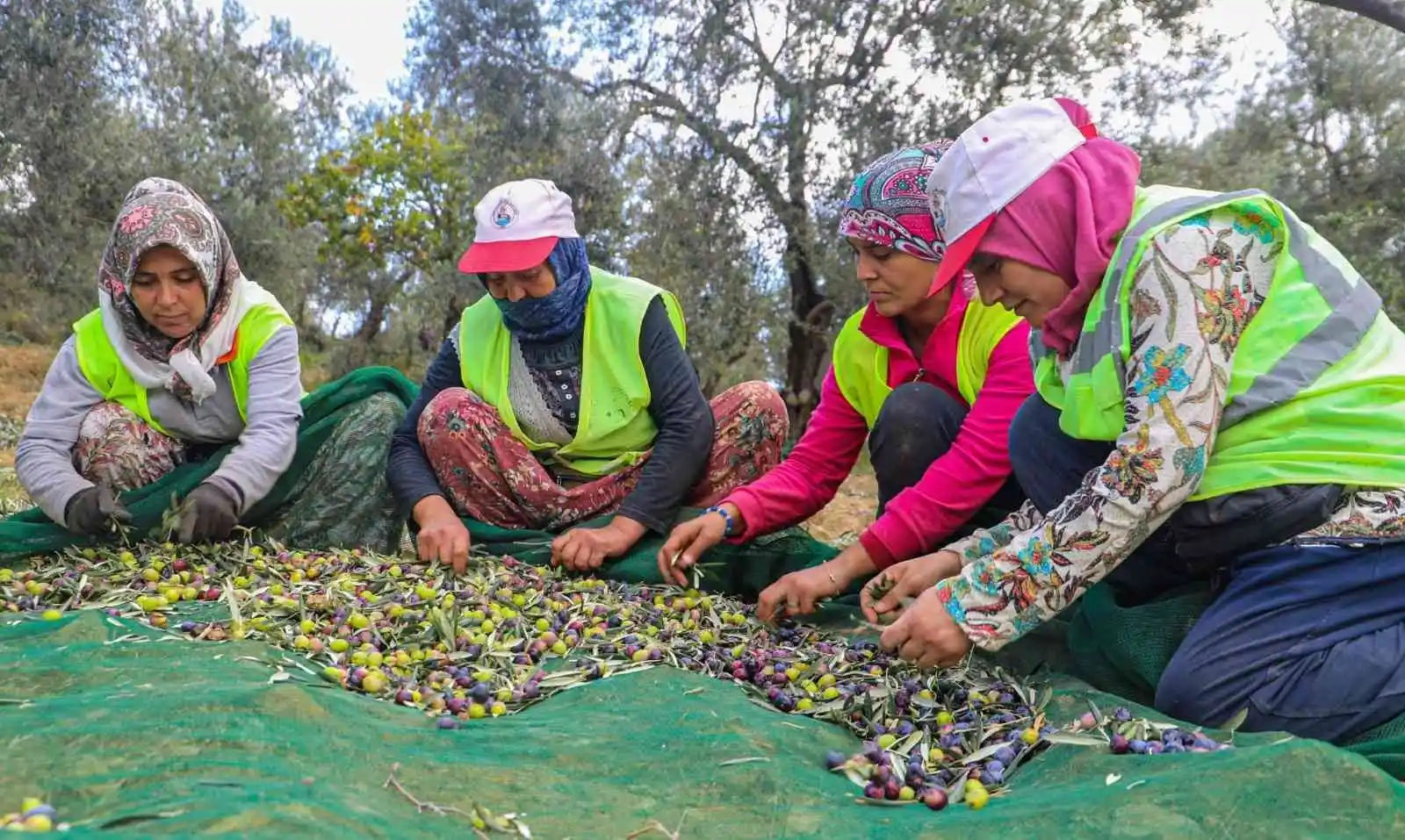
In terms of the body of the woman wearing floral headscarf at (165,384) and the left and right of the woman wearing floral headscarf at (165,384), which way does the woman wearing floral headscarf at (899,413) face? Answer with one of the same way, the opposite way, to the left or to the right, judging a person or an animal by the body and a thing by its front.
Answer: to the right

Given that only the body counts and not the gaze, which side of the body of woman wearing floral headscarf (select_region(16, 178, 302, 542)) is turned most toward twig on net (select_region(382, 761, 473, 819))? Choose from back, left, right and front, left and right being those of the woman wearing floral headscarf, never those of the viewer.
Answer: front

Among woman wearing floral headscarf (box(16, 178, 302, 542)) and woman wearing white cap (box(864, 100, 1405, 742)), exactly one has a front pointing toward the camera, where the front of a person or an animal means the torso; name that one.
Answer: the woman wearing floral headscarf

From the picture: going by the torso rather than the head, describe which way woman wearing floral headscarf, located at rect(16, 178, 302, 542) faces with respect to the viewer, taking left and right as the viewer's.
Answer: facing the viewer

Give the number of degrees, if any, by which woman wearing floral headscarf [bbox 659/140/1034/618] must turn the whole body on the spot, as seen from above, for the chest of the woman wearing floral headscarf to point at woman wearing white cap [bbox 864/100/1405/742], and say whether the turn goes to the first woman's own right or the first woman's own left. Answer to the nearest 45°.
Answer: approximately 90° to the first woman's own left

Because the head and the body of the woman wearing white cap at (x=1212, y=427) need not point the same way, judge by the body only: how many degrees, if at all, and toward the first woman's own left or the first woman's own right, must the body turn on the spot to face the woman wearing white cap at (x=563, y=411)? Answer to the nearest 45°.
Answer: approximately 45° to the first woman's own right

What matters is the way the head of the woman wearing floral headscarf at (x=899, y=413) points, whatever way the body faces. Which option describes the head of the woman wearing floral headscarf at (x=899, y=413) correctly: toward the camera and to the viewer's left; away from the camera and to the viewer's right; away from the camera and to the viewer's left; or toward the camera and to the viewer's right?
toward the camera and to the viewer's left

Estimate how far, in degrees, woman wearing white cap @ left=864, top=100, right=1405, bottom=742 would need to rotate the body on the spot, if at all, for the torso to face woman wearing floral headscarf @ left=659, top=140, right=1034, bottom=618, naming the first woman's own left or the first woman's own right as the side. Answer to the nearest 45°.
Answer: approximately 45° to the first woman's own right

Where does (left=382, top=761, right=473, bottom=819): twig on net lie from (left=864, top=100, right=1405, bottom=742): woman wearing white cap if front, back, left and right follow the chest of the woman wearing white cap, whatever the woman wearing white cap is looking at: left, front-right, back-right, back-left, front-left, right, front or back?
front-left

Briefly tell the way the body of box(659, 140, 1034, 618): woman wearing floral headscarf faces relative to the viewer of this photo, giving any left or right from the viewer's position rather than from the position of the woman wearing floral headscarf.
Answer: facing the viewer and to the left of the viewer

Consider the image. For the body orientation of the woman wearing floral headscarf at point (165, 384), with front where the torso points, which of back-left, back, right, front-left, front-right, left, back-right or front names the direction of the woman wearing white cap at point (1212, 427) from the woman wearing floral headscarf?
front-left

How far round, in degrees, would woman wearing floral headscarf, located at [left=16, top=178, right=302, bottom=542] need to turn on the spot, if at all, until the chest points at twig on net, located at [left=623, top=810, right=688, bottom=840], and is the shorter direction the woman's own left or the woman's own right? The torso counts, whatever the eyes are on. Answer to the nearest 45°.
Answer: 0° — they already face it

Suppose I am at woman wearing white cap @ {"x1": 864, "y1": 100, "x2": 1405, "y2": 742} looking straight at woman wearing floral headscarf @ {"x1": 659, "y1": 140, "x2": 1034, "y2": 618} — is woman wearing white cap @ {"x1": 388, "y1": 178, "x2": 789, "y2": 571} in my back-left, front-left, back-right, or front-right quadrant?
front-left

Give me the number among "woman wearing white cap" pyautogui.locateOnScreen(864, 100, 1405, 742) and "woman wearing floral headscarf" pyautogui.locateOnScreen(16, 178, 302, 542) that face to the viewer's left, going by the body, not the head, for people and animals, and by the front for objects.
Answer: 1

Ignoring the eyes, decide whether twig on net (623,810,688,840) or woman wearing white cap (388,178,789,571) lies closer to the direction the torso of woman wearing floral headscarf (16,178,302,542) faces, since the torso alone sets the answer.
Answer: the twig on net

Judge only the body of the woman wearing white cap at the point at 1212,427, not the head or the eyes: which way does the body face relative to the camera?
to the viewer's left

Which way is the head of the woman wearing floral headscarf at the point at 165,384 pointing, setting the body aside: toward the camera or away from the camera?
toward the camera
